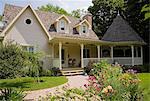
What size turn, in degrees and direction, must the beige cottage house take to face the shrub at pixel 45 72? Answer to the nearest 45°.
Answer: approximately 45° to its right

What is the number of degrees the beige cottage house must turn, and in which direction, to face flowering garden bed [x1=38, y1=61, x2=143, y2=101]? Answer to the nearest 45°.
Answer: approximately 45° to its right

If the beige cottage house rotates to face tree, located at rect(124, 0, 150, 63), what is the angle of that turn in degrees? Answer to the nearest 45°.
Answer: approximately 90° to its left

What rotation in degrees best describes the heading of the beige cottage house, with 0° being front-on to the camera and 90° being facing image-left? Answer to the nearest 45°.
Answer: approximately 315°

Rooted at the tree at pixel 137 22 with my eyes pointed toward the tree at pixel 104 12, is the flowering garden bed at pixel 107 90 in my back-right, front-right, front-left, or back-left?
back-left

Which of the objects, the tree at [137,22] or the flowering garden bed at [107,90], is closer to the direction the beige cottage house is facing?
the flowering garden bed

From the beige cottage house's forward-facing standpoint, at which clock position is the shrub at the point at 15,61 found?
The shrub is roughly at 2 o'clock from the beige cottage house.

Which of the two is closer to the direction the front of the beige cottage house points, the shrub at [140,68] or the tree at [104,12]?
the shrub
